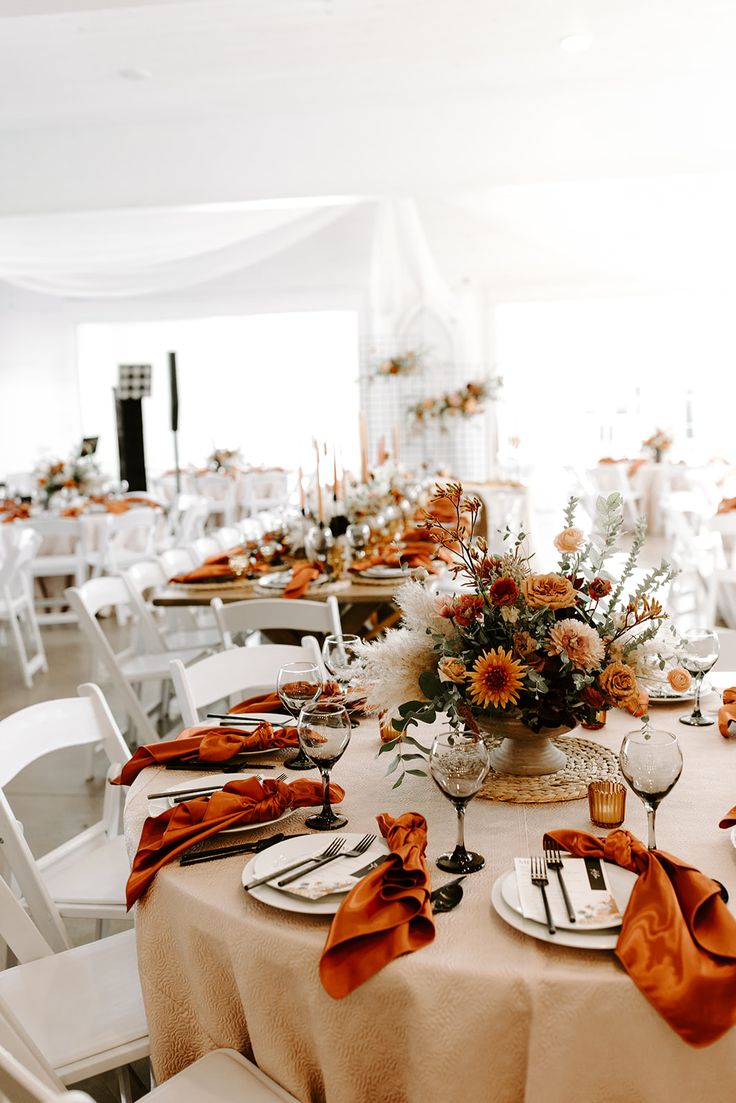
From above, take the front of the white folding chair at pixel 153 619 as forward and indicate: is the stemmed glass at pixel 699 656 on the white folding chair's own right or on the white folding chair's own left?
on the white folding chair's own right

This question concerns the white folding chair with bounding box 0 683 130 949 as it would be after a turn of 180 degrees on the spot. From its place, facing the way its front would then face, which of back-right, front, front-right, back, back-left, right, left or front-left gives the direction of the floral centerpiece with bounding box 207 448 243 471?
front-right

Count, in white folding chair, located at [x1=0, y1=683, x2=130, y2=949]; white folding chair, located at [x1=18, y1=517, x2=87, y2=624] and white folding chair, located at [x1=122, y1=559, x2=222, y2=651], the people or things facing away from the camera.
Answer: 1

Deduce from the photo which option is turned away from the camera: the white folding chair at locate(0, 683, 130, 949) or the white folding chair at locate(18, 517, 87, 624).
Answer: the white folding chair at locate(18, 517, 87, 624)

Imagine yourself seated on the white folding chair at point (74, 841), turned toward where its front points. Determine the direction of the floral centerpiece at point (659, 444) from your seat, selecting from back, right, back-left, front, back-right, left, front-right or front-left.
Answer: left

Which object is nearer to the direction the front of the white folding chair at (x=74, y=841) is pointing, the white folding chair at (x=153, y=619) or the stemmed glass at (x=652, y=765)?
the stemmed glass

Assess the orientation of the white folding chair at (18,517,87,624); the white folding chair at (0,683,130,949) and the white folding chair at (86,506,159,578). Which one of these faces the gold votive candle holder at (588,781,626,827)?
the white folding chair at (0,683,130,949)

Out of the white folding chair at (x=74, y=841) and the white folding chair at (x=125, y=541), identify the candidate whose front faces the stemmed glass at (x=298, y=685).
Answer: the white folding chair at (x=74, y=841)

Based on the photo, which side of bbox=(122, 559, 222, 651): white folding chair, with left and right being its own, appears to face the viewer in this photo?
right

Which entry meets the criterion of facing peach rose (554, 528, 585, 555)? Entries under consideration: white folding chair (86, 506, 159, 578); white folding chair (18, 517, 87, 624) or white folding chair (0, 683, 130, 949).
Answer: white folding chair (0, 683, 130, 949)

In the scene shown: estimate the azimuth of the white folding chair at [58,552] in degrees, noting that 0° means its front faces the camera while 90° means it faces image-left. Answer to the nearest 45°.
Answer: approximately 180°

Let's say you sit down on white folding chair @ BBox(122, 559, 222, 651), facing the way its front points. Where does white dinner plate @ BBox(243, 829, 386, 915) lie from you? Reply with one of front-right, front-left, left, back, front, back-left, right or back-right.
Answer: right
